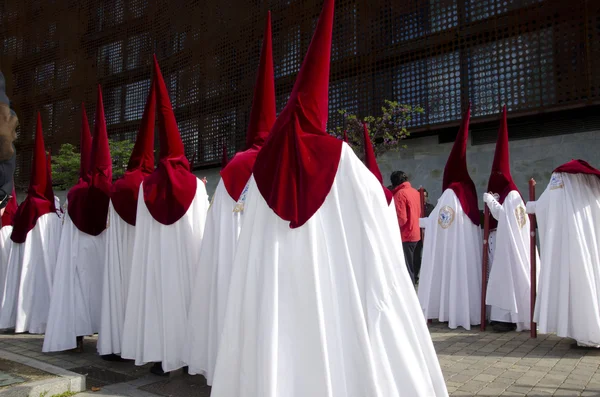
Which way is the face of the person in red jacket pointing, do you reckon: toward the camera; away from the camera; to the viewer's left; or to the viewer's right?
away from the camera

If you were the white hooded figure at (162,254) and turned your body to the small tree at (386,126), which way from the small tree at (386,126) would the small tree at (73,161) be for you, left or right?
left

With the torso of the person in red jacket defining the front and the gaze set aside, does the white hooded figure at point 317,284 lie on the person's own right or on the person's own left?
on the person's own left

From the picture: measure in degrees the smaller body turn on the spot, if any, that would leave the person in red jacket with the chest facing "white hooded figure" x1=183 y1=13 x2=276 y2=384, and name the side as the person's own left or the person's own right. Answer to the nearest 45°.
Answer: approximately 135° to the person's own left

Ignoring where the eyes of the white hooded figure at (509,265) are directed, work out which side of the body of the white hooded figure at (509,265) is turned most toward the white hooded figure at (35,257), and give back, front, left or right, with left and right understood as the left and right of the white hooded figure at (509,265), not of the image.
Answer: front

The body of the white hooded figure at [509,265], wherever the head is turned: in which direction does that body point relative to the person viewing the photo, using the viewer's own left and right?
facing to the left of the viewer

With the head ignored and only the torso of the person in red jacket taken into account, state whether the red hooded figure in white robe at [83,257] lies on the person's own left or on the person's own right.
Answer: on the person's own left

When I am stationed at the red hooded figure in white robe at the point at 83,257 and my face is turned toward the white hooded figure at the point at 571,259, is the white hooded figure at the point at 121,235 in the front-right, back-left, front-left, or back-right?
front-right

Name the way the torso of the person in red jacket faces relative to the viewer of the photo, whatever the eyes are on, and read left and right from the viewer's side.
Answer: facing away from the viewer and to the left of the viewer

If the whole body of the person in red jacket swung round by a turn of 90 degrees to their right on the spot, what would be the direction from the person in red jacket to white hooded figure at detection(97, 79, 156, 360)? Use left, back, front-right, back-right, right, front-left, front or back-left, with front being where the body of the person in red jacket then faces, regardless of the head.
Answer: back

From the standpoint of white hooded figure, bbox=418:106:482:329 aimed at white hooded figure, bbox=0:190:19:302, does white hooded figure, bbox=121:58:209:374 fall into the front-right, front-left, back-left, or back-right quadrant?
front-left

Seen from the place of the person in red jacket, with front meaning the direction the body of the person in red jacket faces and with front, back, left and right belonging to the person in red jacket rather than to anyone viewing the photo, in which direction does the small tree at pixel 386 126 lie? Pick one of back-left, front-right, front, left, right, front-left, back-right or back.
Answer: front-right
